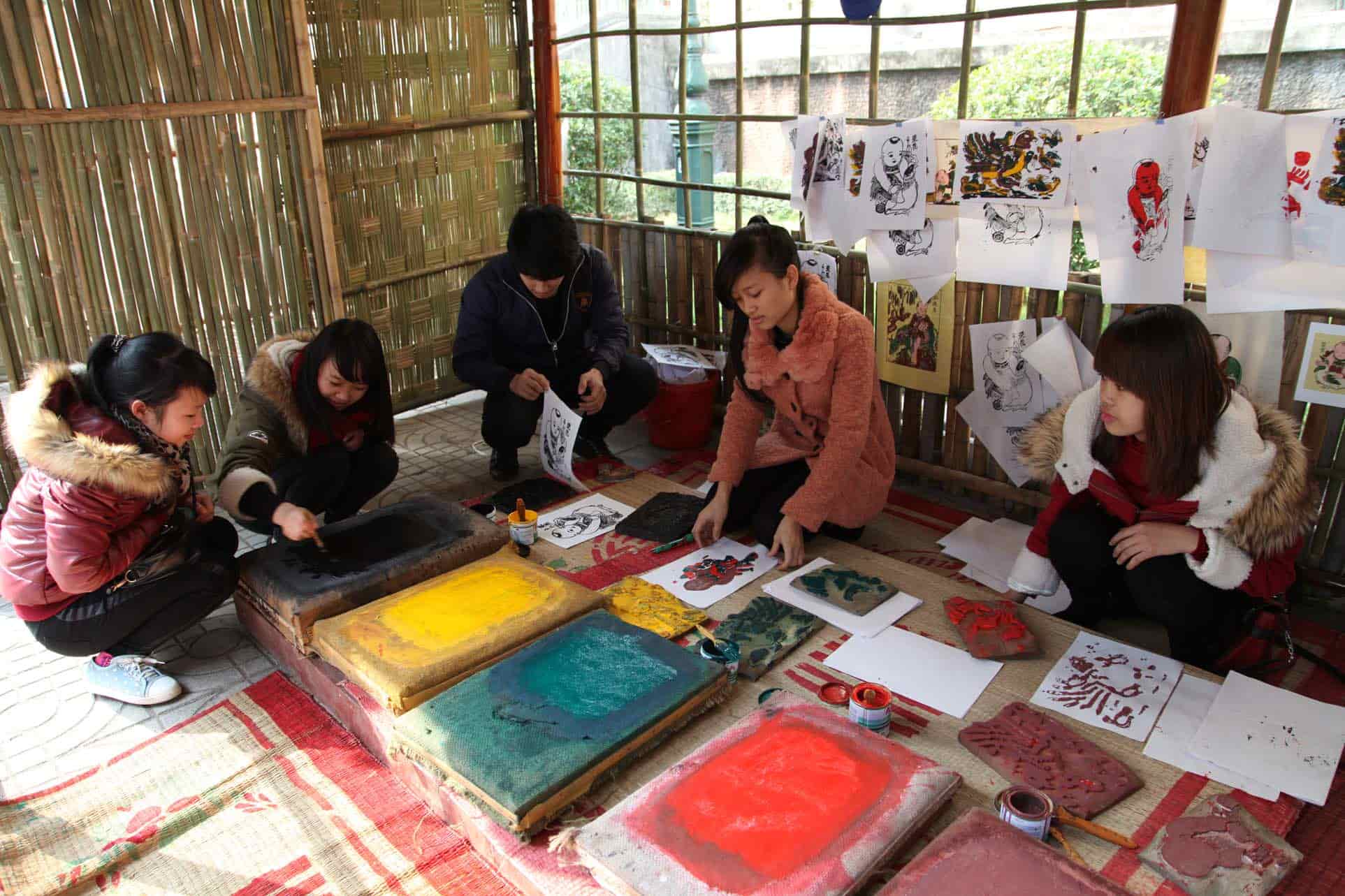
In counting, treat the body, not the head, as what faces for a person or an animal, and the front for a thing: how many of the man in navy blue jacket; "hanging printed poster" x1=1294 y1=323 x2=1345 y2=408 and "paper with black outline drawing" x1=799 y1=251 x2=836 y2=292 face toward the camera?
3

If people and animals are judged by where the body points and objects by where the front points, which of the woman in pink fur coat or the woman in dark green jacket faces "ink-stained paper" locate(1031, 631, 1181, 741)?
the woman in dark green jacket

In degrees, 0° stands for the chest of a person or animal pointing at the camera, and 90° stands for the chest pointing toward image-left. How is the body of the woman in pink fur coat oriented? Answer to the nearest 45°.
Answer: approximately 45°

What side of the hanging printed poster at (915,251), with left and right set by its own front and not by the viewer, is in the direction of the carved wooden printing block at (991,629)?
front

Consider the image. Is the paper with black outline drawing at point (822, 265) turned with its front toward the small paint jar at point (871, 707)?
yes

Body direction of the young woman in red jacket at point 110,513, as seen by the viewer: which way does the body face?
to the viewer's right

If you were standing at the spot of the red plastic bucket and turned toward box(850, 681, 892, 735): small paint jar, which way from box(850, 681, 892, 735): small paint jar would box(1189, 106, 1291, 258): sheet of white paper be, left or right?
left

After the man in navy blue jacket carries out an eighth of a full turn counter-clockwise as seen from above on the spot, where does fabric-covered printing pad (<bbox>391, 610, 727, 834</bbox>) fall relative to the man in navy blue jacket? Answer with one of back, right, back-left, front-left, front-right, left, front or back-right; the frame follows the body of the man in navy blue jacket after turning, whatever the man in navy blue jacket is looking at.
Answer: front-right
